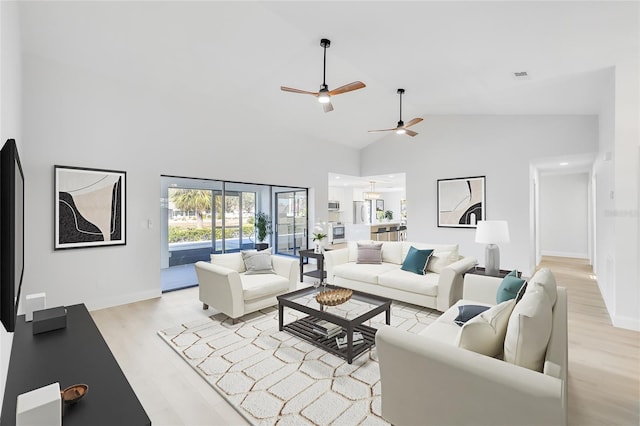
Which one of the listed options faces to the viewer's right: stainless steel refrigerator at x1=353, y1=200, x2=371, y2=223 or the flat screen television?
the flat screen television

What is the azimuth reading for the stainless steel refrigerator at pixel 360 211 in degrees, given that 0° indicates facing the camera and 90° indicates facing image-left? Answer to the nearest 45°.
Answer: approximately 45°

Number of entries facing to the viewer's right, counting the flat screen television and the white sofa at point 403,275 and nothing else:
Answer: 1

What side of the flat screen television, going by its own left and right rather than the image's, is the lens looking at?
right

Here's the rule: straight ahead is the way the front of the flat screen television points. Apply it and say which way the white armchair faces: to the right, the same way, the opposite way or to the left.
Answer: to the right

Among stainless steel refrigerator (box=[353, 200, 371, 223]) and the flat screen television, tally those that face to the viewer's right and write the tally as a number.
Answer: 1

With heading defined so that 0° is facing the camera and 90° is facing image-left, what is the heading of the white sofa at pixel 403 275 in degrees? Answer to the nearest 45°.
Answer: approximately 45°

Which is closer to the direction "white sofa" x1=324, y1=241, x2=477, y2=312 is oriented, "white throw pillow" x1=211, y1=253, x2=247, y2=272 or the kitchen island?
the white throw pillow

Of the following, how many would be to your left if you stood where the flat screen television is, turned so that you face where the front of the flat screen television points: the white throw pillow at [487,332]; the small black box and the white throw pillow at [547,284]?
1
